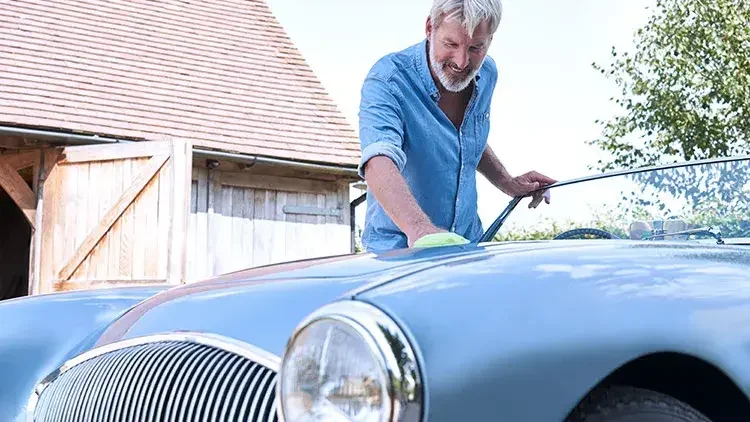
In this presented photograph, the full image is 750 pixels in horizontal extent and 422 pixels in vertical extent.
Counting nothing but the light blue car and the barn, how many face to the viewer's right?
0

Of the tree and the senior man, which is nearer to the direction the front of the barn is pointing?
the senior man

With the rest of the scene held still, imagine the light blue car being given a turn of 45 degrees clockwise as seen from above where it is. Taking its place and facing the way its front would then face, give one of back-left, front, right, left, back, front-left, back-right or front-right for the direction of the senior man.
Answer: right

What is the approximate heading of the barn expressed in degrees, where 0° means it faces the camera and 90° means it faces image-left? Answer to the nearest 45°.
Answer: approximately 0°

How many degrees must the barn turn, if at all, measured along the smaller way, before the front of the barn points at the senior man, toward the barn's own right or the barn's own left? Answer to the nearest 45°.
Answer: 0° — it already faces them

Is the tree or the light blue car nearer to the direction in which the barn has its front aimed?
the light blue car

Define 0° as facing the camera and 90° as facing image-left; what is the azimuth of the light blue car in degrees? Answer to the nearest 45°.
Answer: approximately 45°

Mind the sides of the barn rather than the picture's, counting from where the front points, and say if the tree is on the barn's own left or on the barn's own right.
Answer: on the barn's own left

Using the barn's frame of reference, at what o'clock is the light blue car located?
The light blue car is roughly at 12 o'clock from the barn.
